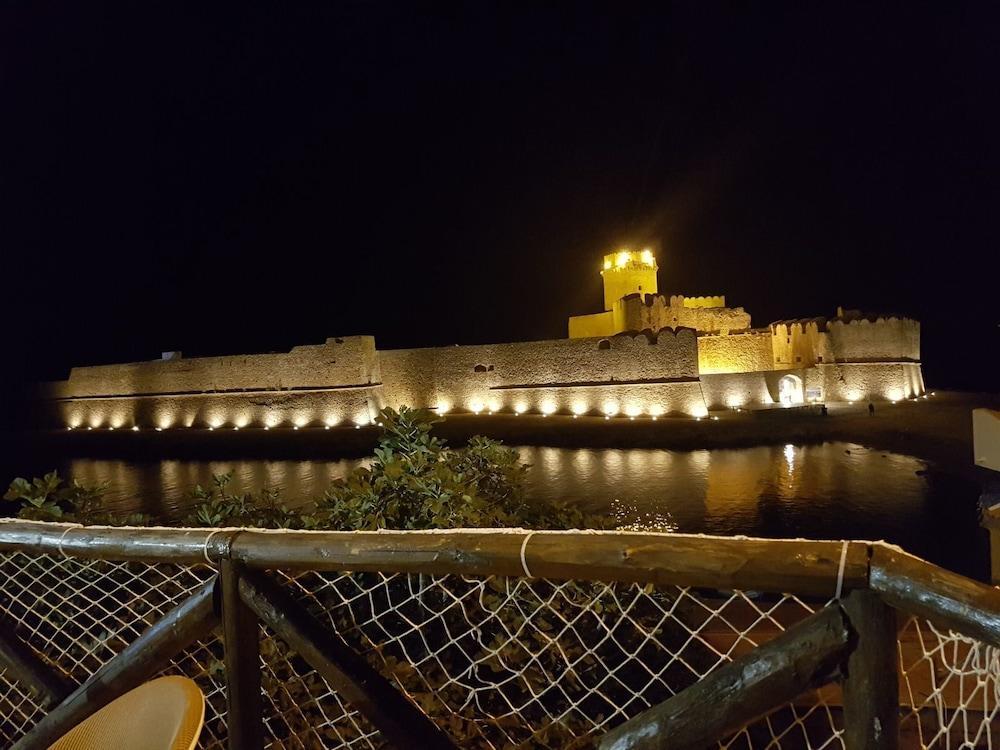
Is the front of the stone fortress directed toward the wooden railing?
yes

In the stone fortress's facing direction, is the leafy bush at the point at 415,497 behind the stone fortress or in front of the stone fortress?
in front

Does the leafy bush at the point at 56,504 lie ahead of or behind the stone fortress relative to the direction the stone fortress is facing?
ahead

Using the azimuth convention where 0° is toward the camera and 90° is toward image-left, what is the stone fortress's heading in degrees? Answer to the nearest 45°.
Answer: approximately 0°

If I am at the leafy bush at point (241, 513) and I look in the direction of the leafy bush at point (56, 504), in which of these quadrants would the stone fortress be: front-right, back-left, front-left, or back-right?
back-right

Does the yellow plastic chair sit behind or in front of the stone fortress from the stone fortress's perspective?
in front
